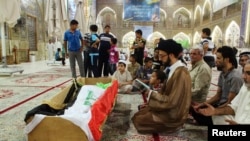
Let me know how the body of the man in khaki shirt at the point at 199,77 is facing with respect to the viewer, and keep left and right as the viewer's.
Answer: facing the viewer and to the left of the viewer

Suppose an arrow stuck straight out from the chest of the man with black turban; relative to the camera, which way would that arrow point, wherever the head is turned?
to the viewer's left

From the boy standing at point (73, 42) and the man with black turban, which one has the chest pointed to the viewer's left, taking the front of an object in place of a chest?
the man with black turban

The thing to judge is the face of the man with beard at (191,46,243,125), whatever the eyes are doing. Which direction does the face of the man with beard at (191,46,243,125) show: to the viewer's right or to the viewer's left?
to the viewer's left

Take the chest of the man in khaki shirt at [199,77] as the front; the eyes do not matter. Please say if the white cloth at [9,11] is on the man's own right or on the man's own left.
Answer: on the man's own right

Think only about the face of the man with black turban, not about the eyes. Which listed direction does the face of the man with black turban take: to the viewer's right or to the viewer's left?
to the viewer's left

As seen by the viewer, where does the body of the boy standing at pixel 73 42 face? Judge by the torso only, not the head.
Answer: toward the camera

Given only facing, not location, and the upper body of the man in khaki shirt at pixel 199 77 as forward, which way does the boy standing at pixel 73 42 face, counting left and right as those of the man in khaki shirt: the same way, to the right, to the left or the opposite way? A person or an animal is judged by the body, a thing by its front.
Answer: to the left
